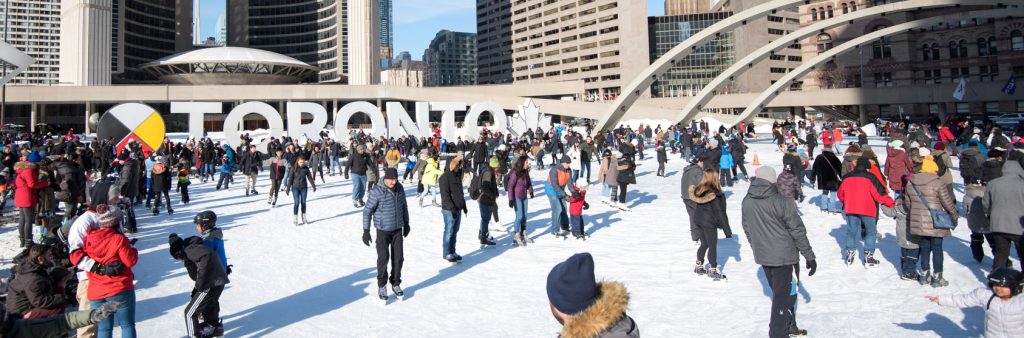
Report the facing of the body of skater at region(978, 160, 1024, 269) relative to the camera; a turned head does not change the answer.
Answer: away from the camera

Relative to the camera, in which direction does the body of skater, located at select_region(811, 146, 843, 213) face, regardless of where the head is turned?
away from the camera

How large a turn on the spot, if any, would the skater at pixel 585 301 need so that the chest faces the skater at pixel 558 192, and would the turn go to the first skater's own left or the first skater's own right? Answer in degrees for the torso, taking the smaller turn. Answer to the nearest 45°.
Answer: approximately 45° to the first skater's own right

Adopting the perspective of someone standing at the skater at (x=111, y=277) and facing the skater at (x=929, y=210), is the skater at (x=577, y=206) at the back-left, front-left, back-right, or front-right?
front-left

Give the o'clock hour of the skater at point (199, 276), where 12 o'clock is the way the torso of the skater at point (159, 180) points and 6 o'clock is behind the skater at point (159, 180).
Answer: the skater at point (199, 276) is roughly at 6 o'clock from the skater at point (159, 180).

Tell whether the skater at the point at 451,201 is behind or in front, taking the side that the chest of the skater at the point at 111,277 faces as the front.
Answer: in front

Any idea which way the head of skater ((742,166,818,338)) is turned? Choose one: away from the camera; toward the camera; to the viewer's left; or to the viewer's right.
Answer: away from the camera
